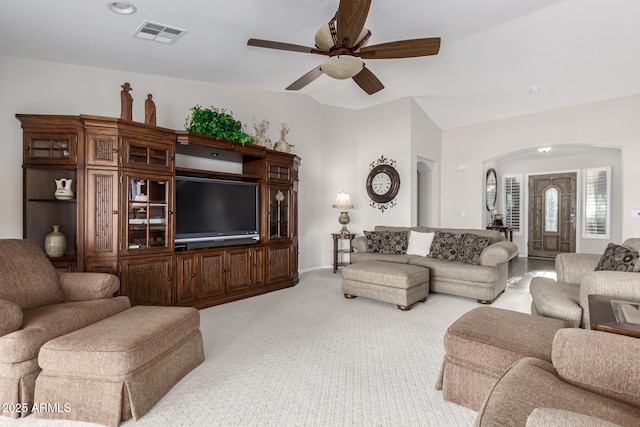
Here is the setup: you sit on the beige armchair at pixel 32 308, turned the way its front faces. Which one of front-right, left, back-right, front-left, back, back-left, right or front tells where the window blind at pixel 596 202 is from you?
front-left

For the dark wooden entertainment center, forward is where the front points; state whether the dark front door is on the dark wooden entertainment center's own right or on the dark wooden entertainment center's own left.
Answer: on the dark wooden entertainment center's own left

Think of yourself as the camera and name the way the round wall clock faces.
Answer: facing the viewer and to the left of the viewer

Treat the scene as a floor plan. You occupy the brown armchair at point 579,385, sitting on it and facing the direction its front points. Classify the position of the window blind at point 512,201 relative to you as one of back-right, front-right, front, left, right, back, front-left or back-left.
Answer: front-right

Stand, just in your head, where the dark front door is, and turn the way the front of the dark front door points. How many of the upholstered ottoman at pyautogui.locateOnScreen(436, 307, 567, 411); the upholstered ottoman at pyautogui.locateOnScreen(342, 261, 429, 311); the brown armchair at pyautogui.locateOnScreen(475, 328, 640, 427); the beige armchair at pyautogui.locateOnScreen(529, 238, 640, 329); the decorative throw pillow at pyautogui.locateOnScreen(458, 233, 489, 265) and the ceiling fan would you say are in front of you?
6

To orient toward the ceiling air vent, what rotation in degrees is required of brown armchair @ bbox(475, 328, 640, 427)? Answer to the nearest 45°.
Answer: approximately 45° to its left

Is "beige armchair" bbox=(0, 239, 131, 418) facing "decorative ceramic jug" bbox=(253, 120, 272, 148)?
no

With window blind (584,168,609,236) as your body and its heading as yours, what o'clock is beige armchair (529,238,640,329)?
The beige armchair is roughly at 12 o'clock from the window blind.

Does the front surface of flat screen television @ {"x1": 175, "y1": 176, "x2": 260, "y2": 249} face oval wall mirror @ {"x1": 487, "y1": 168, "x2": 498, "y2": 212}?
no

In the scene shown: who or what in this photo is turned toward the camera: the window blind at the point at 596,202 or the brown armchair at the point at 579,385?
the window blind

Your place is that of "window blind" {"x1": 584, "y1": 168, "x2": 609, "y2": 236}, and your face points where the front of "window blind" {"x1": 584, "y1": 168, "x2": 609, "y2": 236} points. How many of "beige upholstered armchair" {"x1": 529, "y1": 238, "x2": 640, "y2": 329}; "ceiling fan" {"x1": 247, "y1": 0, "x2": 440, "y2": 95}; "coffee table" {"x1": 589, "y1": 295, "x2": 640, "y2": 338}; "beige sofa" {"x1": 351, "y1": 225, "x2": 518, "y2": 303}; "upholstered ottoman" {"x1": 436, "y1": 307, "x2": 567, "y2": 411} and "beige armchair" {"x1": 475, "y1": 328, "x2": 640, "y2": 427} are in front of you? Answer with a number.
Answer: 6

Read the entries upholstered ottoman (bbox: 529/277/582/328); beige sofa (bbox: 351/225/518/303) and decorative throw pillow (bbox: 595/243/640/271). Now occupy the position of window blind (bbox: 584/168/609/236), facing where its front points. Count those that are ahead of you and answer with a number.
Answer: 3

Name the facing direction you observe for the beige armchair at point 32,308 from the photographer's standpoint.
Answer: facing the viewer and to the right of the viewer

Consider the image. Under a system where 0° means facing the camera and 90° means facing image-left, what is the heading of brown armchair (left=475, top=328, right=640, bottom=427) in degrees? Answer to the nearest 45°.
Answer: approximately 135°

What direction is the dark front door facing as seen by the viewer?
toward the camera

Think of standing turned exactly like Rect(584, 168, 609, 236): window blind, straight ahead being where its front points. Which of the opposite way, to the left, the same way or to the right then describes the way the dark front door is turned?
the same way

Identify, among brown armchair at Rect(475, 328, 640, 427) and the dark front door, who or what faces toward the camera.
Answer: the dark front door

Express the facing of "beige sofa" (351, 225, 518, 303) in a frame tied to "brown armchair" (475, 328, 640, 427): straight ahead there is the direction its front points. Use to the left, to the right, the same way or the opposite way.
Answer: to the left

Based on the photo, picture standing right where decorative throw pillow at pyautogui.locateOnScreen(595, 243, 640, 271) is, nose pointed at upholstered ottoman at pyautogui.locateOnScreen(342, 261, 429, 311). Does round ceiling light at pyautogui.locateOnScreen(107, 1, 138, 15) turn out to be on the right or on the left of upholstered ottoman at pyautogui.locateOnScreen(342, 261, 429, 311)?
left

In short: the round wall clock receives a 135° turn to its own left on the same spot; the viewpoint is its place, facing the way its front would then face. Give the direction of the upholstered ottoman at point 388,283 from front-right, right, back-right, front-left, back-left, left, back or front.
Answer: right
